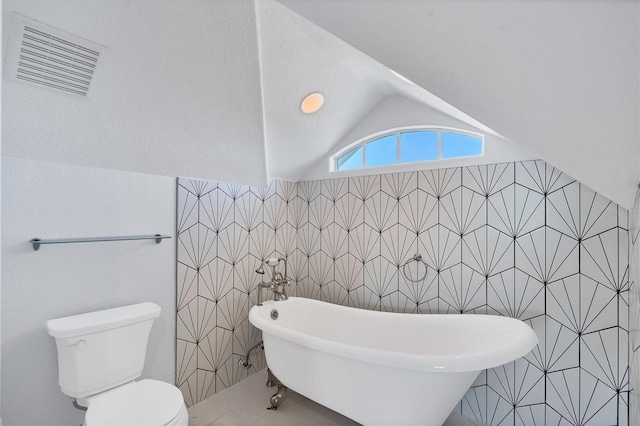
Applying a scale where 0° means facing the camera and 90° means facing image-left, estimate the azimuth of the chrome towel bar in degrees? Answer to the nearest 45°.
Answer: approximately 315°

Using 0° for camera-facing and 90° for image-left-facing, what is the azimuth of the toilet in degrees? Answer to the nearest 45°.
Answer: approximately 315°
